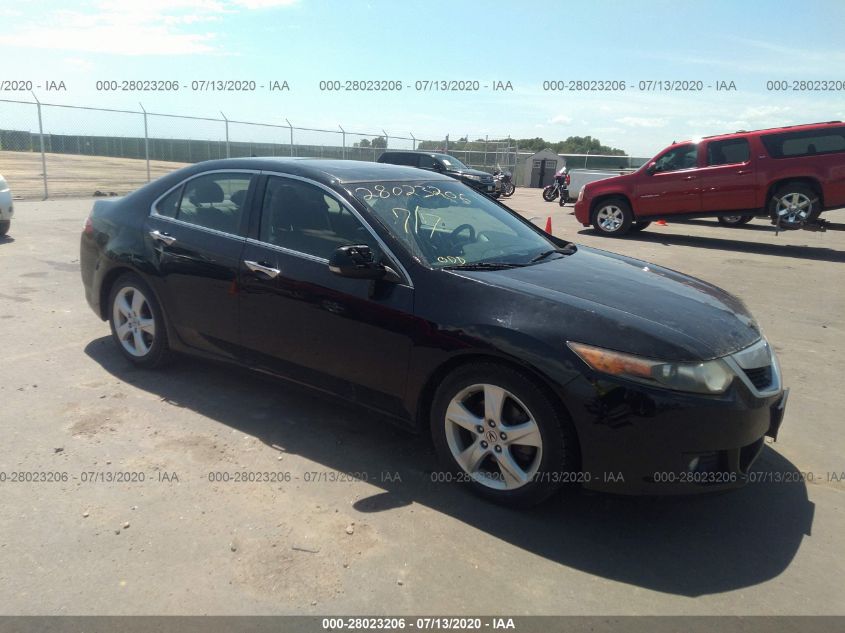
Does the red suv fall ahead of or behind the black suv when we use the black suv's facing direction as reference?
ahead

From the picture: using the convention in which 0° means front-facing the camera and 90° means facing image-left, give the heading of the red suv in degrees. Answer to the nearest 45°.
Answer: approximately 90°

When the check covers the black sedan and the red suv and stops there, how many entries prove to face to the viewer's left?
1

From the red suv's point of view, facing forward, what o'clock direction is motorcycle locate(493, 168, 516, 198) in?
The motorcycle is roughly at 2 o'clock from the red suv.

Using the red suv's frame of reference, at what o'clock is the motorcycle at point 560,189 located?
The motorcycle is roughly at 2 o'clock from the red suv.

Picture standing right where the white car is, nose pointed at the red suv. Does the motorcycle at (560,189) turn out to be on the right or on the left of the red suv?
left

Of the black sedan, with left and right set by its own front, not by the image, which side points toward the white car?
back

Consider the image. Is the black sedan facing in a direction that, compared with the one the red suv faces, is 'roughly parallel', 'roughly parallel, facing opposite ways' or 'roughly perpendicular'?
roughly parallel, facing opposite ways

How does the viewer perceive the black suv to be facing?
facing the viewer and to the right of the viewer

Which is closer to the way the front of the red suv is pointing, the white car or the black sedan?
the white car

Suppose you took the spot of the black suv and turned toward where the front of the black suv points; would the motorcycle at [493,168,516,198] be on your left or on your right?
on your left

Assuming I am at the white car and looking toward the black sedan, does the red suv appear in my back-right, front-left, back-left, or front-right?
front-left

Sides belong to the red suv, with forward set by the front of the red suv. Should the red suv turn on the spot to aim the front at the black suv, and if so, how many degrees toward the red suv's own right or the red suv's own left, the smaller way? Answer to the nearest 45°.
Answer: approximately 45° to the red suv's own right

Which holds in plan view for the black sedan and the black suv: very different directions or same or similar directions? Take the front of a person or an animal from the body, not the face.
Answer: same or similar directions
